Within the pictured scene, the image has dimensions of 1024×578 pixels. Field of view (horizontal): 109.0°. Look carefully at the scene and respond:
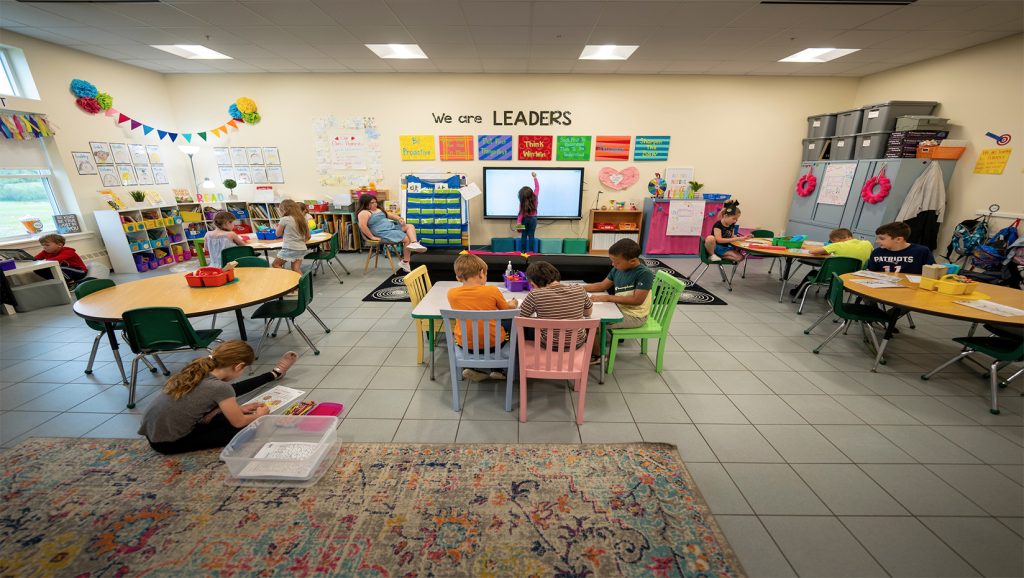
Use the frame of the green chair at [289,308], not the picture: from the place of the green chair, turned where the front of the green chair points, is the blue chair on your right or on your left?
on your left

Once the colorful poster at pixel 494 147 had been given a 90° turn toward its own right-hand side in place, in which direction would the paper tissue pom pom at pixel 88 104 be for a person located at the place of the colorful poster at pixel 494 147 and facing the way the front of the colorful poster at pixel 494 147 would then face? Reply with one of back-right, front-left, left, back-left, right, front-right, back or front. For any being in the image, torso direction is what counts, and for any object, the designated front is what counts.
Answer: front

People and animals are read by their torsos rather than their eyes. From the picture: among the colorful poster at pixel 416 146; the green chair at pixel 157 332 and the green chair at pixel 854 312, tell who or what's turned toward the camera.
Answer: the colorful poster

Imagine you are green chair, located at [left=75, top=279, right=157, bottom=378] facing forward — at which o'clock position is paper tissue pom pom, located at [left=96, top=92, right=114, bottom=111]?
The paper tissue pom pom is roughly at 8 o'clock from the green chair.

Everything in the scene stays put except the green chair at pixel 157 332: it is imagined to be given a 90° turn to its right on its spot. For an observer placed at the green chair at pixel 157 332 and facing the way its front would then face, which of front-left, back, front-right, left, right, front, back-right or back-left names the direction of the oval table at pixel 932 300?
front

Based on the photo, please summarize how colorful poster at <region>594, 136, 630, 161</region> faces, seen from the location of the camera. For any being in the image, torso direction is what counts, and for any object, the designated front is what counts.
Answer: facing the viewer

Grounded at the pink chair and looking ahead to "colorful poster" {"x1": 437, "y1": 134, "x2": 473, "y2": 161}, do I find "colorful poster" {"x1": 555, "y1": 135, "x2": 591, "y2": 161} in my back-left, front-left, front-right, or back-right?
front-right

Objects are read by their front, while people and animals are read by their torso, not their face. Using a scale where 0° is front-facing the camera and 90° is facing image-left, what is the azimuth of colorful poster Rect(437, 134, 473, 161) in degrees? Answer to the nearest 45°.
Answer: approximately 0°

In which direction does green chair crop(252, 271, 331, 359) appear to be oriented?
to the viewer's left

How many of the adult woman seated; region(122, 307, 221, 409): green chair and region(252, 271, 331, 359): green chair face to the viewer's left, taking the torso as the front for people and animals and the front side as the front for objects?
1

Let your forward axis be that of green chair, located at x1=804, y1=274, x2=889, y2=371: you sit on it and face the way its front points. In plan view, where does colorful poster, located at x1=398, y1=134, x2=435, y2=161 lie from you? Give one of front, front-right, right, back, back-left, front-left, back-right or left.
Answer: back

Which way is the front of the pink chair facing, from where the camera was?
facing away from the viewer

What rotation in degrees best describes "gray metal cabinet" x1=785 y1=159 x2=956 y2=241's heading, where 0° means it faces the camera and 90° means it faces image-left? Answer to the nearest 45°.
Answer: approximately 45°

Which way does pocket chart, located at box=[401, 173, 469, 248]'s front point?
toward the camera

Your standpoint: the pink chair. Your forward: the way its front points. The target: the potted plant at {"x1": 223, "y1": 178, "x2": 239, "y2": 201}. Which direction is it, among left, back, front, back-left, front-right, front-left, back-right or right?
front-left

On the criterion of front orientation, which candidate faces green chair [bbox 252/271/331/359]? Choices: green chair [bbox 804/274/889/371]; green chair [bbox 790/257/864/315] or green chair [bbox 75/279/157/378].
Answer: green chair [bbox 75/279/157/378]

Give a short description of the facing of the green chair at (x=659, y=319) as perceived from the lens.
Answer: facing to the left of the viewer

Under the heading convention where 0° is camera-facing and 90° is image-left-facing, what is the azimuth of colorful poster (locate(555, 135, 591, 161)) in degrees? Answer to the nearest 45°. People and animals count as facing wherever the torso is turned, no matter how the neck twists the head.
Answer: approximately 0°

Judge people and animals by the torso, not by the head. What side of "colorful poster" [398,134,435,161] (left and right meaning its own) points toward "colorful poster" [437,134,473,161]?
left

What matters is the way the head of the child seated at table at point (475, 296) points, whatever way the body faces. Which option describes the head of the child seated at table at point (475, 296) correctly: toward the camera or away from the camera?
away from the camera

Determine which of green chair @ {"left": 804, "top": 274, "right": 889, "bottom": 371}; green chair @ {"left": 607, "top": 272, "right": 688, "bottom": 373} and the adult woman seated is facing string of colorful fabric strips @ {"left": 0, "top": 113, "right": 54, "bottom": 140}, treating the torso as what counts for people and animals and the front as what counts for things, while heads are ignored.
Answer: green chair @ {"left": 607, "top": 272, "right": 688, "bottom": 373}

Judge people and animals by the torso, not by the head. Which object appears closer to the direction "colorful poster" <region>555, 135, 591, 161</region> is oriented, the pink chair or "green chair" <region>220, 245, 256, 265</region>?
the pink chair
